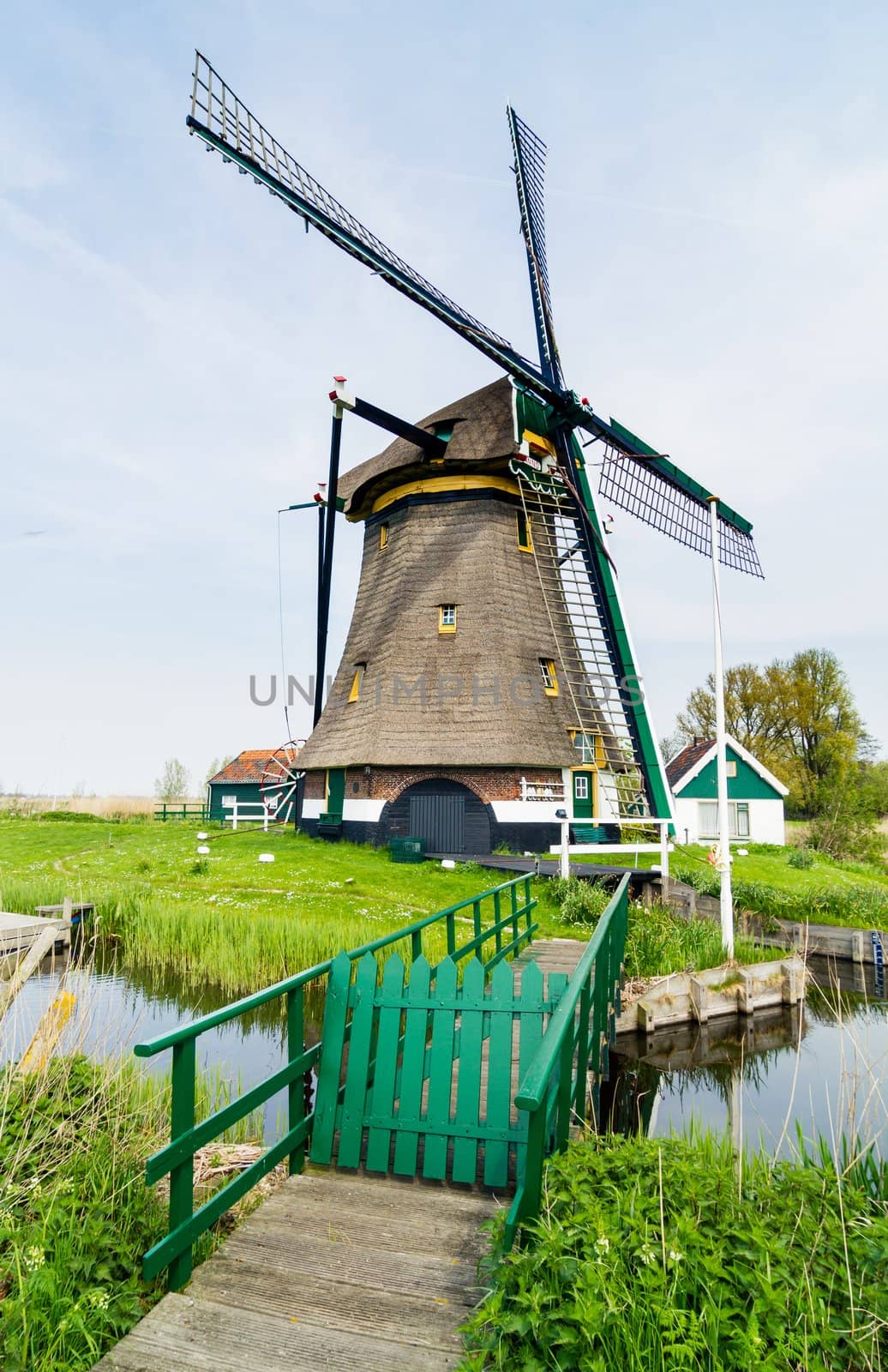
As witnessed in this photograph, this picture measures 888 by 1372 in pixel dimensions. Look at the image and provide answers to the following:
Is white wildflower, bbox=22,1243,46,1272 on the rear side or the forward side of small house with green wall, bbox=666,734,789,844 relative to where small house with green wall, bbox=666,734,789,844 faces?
on the forward side

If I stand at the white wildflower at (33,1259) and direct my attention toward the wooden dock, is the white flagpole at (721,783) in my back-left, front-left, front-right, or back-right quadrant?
front-right

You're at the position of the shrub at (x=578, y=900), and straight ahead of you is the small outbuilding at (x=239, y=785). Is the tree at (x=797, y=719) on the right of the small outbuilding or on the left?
right

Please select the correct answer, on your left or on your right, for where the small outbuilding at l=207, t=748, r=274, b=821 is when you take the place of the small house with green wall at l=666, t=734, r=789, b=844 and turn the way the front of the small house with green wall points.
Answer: on your right

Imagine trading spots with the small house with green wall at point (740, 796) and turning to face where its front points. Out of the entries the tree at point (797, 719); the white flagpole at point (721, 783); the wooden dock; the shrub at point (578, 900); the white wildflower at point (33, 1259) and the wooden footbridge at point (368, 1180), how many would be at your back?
1

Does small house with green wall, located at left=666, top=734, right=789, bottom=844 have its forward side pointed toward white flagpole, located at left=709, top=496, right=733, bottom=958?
yes

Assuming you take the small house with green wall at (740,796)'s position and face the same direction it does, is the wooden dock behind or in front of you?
in front

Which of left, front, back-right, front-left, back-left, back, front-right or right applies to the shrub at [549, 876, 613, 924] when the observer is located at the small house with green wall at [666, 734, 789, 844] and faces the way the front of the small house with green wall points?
front

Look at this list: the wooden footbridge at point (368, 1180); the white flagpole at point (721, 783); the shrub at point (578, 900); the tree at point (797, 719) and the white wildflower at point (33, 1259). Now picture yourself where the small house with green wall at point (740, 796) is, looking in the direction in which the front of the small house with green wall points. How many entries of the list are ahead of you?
4

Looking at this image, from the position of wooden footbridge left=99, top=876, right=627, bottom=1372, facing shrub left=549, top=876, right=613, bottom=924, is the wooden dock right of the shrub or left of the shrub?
left

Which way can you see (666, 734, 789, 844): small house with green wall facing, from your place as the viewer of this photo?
facing the viewer

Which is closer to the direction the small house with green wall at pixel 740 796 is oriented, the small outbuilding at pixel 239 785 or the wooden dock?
the wooden dock

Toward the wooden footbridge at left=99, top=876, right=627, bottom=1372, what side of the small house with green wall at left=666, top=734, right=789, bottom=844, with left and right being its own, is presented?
front

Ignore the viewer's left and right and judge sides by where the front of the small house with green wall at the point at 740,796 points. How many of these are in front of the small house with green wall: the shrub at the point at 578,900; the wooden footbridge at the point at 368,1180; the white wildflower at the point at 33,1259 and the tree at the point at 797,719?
3
